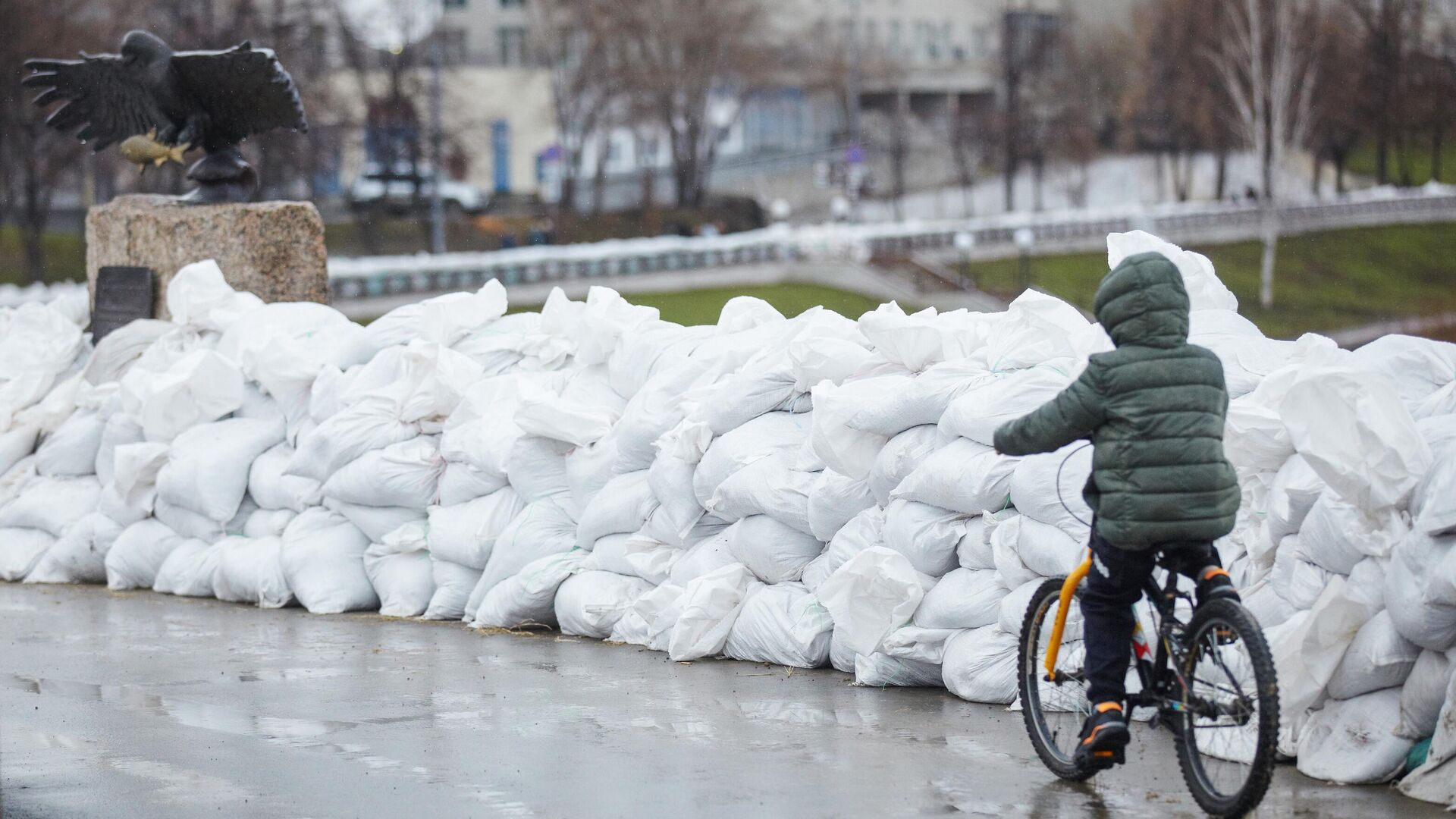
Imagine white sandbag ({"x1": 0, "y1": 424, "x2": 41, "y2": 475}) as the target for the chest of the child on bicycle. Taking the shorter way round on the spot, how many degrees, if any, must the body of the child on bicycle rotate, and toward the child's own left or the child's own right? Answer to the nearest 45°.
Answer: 0° — they already face it

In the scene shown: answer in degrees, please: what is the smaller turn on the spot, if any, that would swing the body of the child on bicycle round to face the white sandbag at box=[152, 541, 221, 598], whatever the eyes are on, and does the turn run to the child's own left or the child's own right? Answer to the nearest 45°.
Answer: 0° — they already face it

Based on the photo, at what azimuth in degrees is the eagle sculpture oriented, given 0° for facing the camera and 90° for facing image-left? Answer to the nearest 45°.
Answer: approximately 45°

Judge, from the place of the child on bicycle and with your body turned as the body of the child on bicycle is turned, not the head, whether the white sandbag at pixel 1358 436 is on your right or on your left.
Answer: on your right

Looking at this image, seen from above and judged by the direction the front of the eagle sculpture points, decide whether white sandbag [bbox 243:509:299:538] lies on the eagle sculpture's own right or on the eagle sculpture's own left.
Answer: on the eagle sculpture's own left

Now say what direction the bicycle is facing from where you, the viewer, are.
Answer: facing away from the viewer and to the left of the viewer

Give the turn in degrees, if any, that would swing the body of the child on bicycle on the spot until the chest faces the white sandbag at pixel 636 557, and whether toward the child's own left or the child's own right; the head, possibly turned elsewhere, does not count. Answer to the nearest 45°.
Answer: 0° — they already face it

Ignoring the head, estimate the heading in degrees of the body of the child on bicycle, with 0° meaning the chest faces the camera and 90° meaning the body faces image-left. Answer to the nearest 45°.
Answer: approximately 135°
